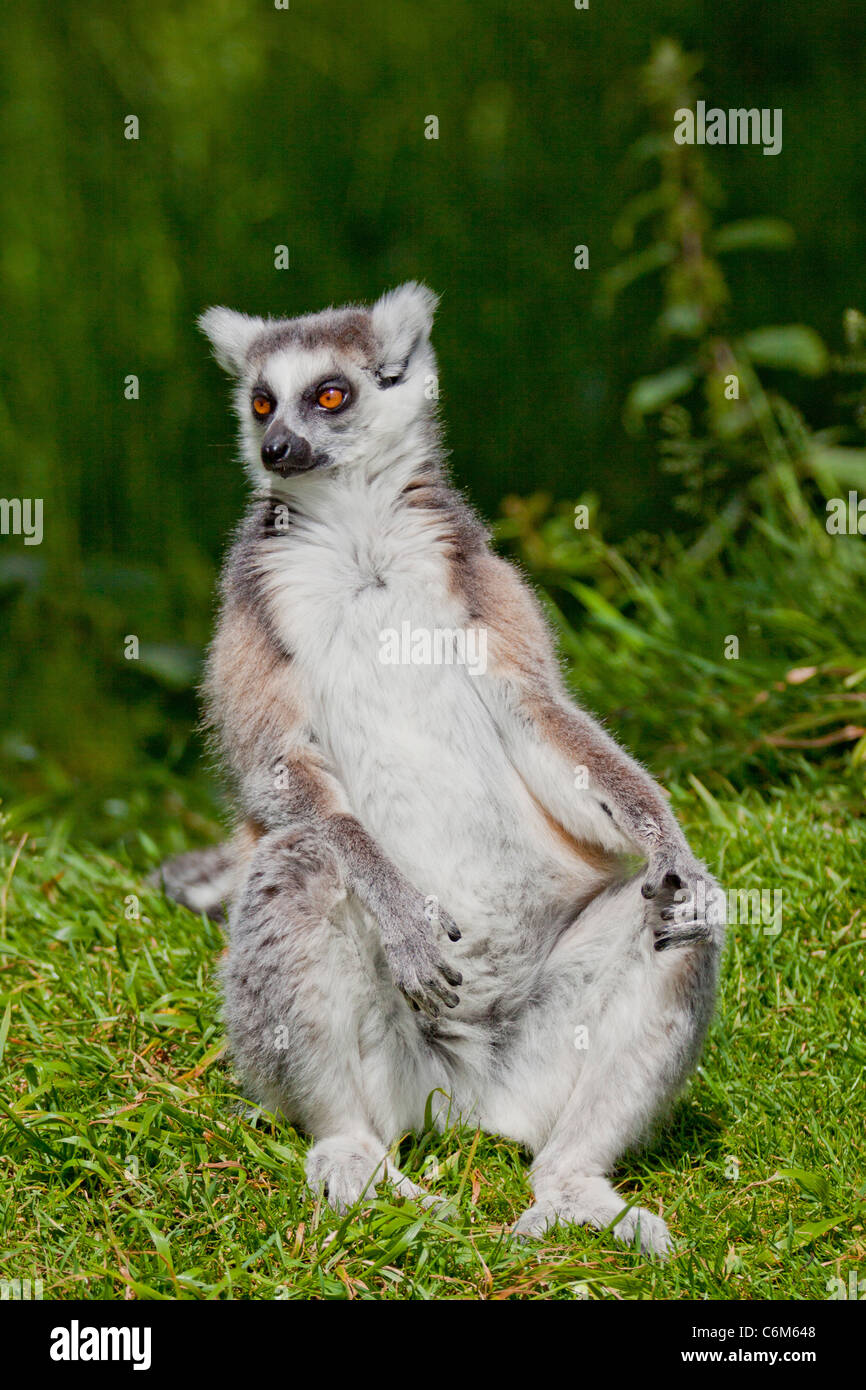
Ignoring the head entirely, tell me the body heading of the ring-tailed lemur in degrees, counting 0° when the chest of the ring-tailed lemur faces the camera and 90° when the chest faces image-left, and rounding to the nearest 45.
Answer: approximately 0°

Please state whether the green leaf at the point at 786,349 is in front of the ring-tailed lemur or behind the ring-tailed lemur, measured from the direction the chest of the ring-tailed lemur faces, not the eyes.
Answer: behind

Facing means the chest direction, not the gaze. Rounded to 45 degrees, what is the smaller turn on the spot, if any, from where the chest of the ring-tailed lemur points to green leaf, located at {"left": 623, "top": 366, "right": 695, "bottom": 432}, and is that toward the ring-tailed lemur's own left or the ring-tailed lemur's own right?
approximately 180°
